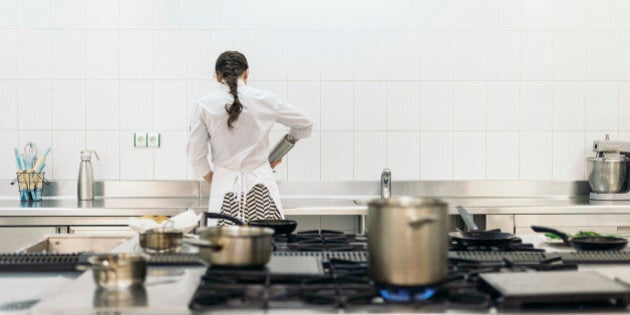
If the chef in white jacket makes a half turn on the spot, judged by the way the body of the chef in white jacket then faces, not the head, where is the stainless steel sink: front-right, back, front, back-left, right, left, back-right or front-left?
front-right

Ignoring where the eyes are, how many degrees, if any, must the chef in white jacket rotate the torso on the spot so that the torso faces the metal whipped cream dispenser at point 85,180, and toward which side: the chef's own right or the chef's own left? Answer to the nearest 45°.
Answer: approximately 45° to the chef's own left

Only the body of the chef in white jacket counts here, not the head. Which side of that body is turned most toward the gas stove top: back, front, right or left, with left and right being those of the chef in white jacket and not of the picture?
back

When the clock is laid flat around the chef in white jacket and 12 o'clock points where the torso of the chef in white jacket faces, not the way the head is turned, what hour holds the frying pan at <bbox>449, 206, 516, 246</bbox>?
The frying pan is roughly at 5 o'clock from the chef in white jacket.

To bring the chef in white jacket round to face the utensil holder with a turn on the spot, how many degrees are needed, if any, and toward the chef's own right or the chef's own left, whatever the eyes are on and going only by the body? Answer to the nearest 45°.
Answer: approximately 45° to the chef's own left

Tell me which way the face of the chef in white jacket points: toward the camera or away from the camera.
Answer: away from the camera

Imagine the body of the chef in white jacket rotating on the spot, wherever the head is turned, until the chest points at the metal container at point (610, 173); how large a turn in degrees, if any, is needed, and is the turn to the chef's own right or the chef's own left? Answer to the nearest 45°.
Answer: approximately 90° to the chef's own right

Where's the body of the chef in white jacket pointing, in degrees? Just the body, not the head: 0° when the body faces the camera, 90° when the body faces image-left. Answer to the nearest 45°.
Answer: approximately 180°

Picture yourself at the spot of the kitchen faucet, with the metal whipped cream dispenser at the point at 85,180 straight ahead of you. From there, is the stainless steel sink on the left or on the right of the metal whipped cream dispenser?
left

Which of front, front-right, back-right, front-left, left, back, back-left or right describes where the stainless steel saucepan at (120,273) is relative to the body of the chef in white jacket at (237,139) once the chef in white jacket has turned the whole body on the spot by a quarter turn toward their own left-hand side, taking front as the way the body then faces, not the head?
left

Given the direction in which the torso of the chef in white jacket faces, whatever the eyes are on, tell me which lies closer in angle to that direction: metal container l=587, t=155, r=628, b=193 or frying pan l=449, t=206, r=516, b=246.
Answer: the metal container

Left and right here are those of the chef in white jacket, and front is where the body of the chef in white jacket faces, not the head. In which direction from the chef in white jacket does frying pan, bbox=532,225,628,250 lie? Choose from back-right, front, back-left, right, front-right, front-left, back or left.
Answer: back-right

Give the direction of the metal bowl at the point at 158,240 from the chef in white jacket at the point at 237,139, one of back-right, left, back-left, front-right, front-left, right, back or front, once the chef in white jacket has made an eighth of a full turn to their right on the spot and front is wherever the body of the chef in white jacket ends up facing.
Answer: back-right
